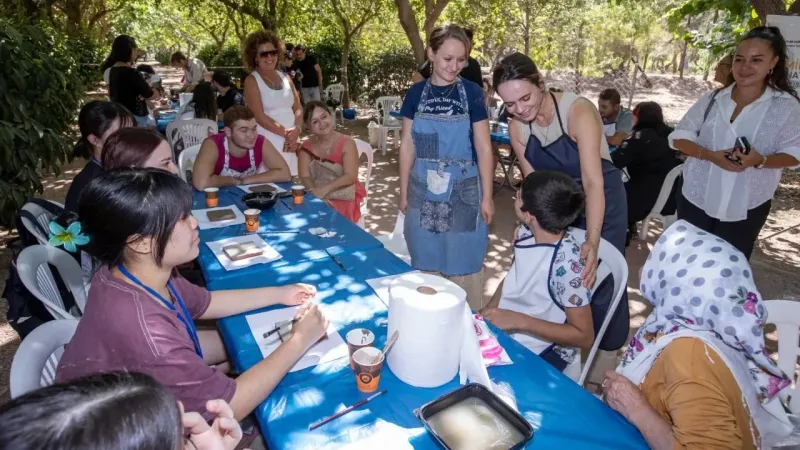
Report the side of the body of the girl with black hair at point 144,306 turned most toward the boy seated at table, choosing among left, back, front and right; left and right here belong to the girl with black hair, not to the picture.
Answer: front

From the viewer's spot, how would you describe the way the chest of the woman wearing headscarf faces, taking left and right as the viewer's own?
facing away from the viewer and to the left of the viewer

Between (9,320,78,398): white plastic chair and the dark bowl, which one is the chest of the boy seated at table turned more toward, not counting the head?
the white plastic chair

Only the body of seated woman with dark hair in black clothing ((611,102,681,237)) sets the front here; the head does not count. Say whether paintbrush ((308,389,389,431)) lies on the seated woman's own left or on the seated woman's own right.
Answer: on the seated woman's own left

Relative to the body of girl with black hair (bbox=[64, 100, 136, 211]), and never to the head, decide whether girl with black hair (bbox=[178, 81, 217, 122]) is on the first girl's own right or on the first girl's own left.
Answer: on the first girl's own left

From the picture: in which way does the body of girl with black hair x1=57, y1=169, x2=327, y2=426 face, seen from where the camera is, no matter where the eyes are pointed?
to the viewer's right

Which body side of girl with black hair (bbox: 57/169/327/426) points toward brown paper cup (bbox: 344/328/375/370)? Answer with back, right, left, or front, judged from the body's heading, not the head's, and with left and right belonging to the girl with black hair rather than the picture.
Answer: front

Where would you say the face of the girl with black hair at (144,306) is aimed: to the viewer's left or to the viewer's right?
to the viewer's right

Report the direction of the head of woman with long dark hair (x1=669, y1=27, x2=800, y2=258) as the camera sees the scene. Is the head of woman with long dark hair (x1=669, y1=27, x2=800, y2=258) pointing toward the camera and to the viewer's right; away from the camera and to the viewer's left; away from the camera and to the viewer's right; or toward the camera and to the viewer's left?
toward the camera and to the viewer's left

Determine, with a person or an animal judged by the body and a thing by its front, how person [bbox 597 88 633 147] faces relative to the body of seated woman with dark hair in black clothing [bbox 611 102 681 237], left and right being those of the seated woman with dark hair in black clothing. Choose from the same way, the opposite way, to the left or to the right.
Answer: to the left

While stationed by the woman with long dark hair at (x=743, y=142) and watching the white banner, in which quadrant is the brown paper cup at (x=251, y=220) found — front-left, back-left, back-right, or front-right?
back-left

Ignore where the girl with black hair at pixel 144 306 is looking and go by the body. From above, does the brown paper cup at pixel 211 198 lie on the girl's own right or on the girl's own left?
on the girl's own left

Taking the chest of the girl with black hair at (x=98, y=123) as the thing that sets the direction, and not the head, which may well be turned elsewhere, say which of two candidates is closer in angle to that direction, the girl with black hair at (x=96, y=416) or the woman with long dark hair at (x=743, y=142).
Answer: the woman with long dark hair

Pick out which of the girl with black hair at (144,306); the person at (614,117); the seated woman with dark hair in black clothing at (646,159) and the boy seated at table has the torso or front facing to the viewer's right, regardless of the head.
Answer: the girl with black hair

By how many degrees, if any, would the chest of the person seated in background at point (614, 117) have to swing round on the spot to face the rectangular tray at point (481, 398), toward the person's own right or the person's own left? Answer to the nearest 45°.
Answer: approximately 45° to the person's own left

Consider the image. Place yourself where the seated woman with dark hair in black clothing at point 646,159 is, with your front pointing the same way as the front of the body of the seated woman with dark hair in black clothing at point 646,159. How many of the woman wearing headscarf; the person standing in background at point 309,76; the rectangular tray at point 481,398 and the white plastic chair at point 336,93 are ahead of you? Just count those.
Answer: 2

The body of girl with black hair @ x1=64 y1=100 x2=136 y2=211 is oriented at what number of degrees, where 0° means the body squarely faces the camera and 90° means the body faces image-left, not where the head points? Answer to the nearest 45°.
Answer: approximately 270°

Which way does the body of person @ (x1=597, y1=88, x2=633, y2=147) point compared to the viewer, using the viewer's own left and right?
facing the viewer and to the left of the viewer
